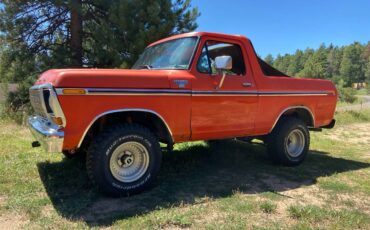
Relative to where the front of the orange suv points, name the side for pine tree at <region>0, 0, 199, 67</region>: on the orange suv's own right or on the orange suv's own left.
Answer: on the orange suv's own right

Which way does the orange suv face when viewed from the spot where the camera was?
facing the viewer and to the left of the viewer
